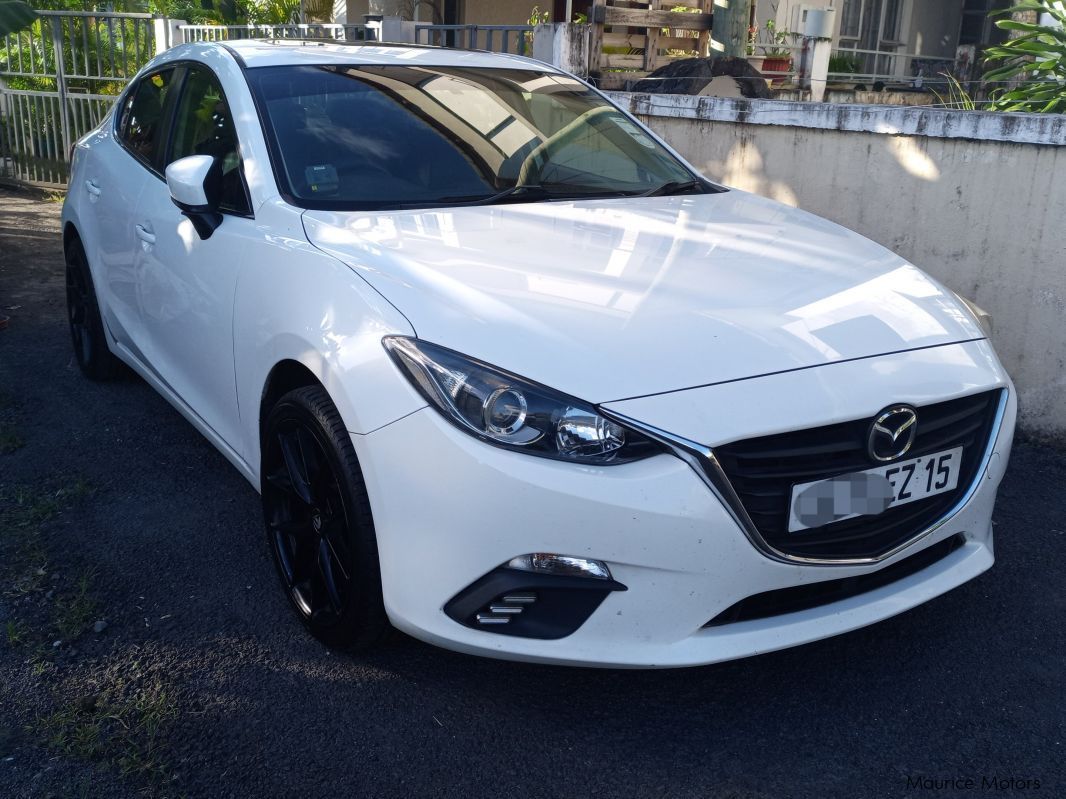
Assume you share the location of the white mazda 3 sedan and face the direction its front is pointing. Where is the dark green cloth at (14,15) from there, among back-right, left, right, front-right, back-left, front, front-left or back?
back

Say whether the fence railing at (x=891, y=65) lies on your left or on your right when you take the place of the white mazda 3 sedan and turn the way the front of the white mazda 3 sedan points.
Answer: on your left

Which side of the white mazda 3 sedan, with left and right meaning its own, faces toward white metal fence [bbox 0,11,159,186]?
back

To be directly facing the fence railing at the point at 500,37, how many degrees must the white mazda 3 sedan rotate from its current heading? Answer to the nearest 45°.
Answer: approximately 135° to its left

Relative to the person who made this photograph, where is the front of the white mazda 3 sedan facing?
facing the viewer and to the right of the viewer

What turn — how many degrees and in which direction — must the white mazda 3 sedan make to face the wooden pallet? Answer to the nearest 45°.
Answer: approximately 135° to its left

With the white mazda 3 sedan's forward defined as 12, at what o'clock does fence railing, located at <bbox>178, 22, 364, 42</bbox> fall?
The fence railing is roughly at 7 o'clock from the white mazda 3 sedan.

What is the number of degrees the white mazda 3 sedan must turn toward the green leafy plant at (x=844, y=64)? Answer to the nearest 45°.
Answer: approximately 135° to its left

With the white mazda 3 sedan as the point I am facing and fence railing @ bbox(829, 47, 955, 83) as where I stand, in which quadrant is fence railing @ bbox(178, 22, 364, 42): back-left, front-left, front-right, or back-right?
front-right

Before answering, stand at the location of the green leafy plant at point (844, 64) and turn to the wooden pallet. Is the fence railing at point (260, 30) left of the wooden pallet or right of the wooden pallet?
right

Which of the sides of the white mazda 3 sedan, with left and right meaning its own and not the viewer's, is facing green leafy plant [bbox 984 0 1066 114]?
left
